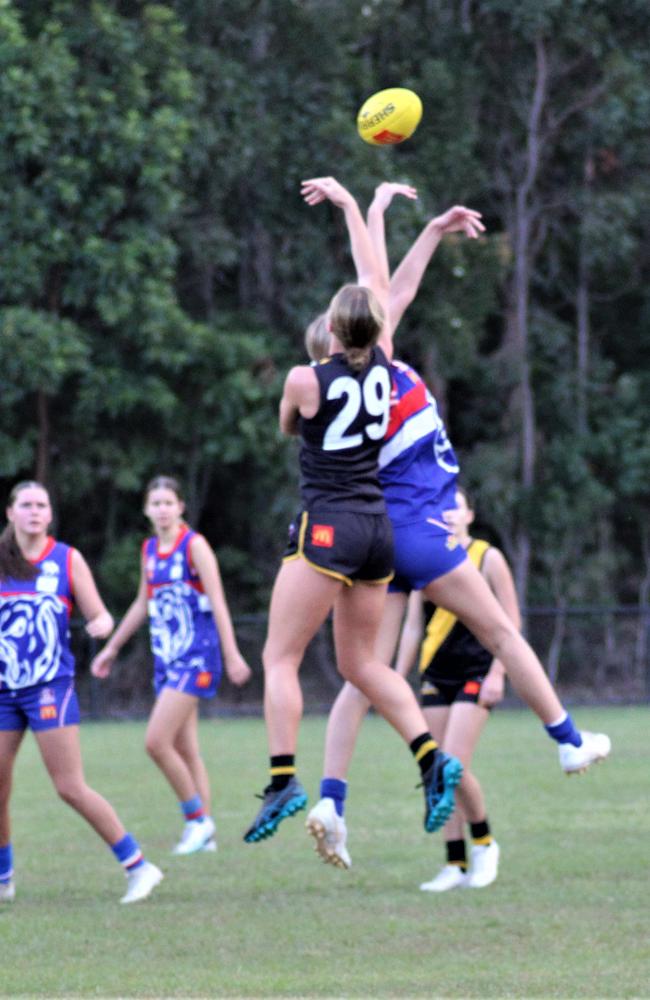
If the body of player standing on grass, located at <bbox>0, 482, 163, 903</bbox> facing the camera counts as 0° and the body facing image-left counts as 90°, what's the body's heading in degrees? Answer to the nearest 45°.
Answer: approximately 0°

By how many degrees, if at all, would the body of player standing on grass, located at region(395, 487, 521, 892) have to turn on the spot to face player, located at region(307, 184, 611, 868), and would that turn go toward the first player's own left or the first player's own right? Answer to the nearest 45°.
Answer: approximately 45° to the first player's own left

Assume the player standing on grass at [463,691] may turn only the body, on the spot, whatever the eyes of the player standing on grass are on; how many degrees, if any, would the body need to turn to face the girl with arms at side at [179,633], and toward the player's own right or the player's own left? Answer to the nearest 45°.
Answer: approximately 90° to the player's own right

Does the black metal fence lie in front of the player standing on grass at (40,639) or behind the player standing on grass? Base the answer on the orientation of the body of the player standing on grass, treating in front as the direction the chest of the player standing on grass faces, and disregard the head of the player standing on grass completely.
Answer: behind

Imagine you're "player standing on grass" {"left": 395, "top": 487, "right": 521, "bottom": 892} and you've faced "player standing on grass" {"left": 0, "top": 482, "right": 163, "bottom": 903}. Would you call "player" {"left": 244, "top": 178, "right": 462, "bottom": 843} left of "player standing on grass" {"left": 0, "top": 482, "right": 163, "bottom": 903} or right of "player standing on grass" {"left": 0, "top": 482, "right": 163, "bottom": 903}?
left

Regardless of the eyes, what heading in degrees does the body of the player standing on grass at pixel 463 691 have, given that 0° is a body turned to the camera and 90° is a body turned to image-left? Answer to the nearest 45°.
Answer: approximately 45°

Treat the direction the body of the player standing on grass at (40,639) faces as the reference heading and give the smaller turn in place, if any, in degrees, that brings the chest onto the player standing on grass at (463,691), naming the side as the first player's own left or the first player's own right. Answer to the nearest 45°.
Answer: approximately 90° to the first player's own left
